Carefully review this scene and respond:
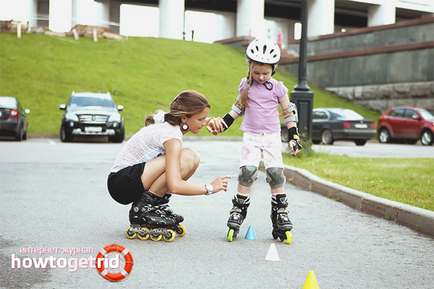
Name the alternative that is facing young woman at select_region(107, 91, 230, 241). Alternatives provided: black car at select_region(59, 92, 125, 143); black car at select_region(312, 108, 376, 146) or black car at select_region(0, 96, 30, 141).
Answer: black car at select_region(59, 92, 125, 143)

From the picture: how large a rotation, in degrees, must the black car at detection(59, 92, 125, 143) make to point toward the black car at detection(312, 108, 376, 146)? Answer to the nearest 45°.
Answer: approximately 90° to its left

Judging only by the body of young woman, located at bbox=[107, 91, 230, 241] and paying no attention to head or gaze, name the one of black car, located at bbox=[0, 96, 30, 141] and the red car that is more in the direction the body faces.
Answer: the red car

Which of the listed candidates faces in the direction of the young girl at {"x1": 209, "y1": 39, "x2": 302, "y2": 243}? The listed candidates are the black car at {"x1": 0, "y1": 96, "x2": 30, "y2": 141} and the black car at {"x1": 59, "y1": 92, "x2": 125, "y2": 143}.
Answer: the black car at {"x1": 59, "y1": 92, "x2": 125, "y2": 143}

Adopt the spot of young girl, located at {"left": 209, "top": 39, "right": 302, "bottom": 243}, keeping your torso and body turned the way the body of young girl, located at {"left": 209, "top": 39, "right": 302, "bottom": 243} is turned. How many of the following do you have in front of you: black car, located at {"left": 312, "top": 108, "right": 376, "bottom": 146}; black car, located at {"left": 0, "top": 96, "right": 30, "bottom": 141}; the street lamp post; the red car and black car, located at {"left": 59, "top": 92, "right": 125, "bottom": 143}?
0

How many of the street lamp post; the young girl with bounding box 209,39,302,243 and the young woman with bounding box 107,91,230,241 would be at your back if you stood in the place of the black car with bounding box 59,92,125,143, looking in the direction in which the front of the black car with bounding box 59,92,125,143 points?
0

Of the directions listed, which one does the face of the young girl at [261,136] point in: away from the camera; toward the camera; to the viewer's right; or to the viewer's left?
toward the camera

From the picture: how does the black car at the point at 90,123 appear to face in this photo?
toward the camera

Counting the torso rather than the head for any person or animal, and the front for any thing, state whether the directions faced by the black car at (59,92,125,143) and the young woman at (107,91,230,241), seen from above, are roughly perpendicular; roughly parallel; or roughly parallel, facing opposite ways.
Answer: roughly perpendicular

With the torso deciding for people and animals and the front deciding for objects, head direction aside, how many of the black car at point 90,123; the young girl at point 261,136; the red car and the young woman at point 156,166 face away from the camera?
0

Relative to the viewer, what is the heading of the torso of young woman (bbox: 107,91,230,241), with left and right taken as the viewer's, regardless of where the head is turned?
facing to the right of the viewer

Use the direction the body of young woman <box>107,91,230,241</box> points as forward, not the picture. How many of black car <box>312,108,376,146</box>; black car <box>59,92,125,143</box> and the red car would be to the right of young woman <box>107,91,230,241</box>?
0
